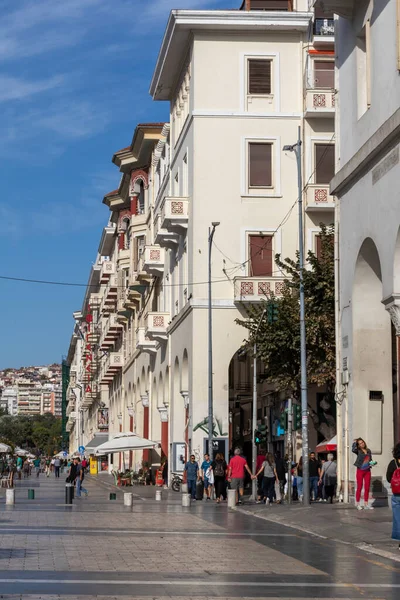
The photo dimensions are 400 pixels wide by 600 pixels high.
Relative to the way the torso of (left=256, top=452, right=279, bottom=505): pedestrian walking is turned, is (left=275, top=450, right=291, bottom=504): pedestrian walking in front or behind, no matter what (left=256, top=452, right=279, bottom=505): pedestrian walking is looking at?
in front

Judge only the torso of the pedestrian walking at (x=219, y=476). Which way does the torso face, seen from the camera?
away from the camera

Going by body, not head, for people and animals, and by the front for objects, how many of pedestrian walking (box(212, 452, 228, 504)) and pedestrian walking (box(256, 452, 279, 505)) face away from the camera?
2

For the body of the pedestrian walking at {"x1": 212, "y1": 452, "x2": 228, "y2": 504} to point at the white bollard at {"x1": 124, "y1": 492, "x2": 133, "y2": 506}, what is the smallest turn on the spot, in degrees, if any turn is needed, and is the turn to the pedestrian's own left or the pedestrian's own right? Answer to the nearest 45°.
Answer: approximately 135° to the pedestrian's own left

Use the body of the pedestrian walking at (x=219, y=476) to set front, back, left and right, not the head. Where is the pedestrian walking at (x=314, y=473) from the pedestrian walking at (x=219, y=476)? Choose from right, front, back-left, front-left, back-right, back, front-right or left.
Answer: back-right

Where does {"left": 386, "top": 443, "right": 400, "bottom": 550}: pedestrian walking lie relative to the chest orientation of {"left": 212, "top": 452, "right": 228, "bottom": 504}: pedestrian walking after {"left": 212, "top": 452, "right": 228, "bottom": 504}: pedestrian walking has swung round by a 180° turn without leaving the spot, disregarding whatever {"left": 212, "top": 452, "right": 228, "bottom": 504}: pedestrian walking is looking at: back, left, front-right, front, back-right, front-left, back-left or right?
front

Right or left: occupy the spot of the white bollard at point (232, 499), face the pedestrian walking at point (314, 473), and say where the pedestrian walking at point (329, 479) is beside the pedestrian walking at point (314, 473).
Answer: right

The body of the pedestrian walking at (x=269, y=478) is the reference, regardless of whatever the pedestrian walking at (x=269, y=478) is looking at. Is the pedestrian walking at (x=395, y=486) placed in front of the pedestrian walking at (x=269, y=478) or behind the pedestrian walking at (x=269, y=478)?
behind

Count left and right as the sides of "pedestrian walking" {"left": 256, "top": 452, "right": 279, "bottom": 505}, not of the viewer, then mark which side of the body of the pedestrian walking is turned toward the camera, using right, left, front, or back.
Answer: back
